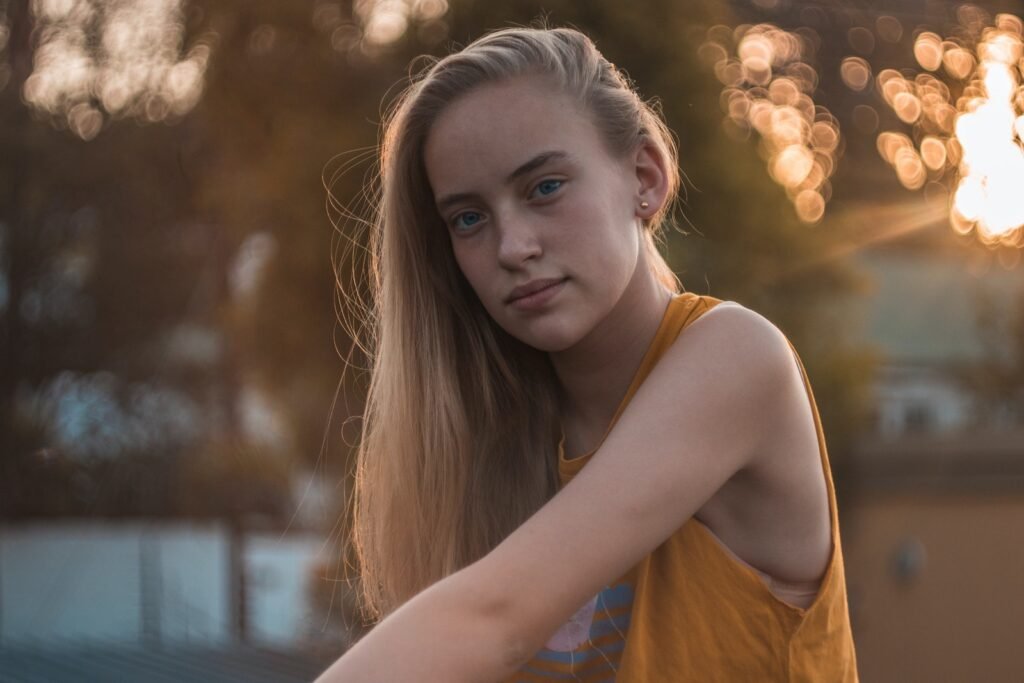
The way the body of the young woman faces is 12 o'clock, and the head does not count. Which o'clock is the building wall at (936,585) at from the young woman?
The building wall is roughly at 5 o'clock from the young woman.

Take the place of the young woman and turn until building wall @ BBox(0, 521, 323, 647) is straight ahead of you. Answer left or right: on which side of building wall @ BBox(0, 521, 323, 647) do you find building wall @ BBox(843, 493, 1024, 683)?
right

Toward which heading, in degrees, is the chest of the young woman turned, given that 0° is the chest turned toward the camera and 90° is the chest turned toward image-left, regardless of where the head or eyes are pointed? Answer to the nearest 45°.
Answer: approximately 45°

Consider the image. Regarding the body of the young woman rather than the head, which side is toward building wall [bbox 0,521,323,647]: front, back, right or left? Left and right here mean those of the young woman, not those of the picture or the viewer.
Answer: right

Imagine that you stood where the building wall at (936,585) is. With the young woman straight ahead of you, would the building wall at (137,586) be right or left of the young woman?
right
